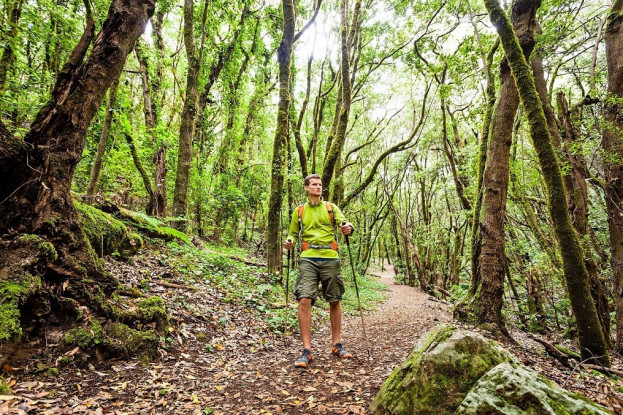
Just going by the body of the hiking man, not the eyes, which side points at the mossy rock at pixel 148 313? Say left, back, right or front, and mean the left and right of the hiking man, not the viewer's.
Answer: right

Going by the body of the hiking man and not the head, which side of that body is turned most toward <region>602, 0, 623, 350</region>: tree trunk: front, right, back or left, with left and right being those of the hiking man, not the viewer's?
left

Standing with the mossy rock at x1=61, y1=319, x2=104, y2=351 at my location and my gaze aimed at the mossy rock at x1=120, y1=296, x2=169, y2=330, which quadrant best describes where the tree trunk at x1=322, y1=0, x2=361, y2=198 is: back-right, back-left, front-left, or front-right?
front-right

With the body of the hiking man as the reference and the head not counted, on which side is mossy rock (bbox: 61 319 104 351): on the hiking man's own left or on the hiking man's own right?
on the hiking man's own right

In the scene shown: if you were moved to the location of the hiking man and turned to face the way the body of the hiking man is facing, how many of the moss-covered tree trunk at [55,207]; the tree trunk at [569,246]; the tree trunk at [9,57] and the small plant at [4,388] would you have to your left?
1

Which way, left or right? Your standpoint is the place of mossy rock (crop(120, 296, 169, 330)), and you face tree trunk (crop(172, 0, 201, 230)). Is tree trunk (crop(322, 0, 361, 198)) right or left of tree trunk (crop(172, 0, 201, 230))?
right

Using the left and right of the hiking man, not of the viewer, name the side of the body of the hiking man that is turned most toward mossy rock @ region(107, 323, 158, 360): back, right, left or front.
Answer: right

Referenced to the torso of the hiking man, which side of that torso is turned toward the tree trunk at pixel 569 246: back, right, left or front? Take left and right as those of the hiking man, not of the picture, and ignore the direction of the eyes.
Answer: left

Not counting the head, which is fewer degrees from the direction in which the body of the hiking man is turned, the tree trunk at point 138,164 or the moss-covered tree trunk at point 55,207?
the moss-covered tree trunk

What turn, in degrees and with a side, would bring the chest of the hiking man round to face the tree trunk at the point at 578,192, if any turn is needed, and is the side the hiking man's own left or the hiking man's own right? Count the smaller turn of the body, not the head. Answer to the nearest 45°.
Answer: approximately 135° to the hiking man's own left

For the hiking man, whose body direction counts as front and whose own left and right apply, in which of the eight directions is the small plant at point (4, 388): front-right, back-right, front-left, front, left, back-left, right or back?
front-right

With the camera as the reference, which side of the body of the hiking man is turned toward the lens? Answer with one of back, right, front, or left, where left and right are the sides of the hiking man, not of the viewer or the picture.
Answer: front

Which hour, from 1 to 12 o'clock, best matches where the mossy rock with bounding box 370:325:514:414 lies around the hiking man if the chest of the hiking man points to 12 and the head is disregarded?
The mossy rock is roughly at 11 o'clock from the hiking man.

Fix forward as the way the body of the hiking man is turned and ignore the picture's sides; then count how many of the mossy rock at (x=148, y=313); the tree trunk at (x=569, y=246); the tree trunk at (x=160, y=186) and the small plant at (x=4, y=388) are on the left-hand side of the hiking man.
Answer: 1

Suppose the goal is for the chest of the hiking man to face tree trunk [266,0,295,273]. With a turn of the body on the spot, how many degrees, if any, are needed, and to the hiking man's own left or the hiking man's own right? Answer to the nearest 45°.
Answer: approximately 180°

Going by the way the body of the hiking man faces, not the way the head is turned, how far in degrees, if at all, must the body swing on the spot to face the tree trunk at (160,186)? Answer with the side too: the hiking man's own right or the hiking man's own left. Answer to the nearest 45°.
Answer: approximately 135° to the hiking man's own right

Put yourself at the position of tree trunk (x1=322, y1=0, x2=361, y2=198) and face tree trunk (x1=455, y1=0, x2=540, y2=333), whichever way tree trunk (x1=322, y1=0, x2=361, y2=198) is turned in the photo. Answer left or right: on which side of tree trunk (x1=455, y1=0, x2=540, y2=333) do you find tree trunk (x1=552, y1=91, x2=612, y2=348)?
left
